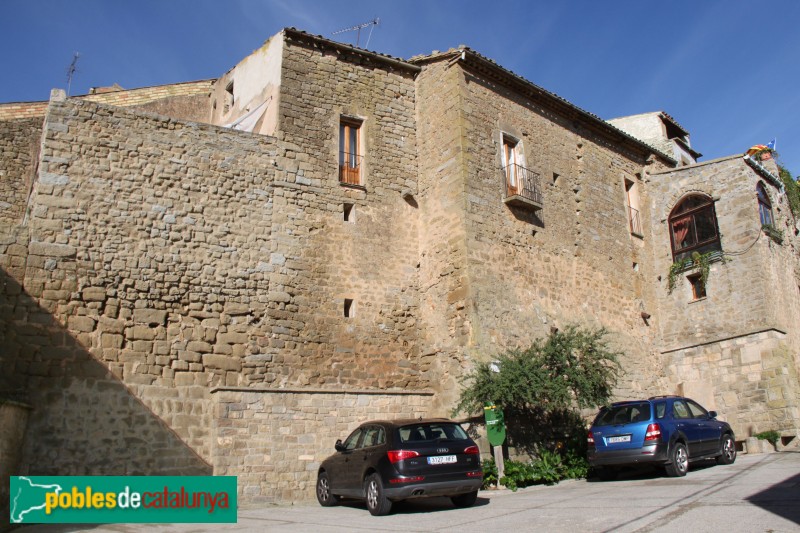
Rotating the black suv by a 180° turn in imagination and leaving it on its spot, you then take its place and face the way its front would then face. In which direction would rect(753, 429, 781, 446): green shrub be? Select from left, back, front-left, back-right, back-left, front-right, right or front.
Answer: left

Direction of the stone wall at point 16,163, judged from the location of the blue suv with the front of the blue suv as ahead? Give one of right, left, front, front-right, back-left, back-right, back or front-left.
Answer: back-left

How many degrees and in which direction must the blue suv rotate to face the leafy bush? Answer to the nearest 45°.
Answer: approximately 135° to its left

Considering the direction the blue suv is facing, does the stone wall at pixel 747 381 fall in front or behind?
in front

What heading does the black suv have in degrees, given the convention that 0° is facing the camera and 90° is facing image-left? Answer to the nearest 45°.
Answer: approximately 135°

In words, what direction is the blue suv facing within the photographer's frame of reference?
facing away from the viewer and to the right of the viewer

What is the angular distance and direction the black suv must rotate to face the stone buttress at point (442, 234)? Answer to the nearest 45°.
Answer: approximately 45° to its right

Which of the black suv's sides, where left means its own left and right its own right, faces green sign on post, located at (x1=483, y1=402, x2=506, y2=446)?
right

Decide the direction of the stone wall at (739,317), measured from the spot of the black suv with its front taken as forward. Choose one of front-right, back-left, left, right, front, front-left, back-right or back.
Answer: right

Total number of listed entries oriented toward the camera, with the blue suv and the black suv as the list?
0

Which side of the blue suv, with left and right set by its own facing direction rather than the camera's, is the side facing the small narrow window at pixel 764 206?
front

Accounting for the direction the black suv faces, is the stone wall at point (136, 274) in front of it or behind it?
in front
